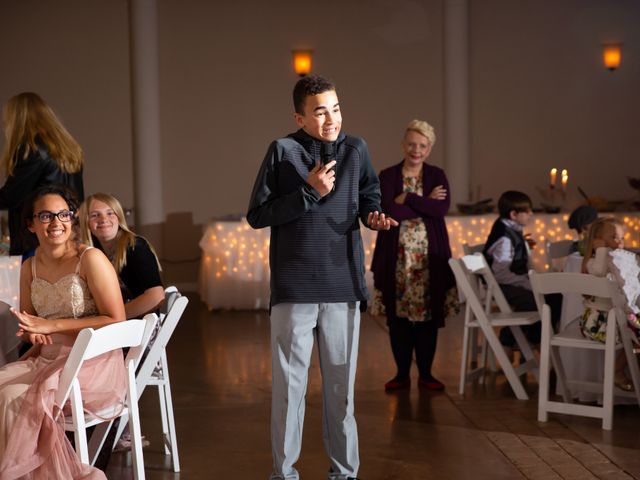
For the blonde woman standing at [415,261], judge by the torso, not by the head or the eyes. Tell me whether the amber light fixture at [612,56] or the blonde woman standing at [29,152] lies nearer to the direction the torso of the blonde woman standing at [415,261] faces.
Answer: the blonde woman standing

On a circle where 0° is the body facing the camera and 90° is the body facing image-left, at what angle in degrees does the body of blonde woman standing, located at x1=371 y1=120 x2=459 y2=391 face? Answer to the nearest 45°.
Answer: approximately 0°

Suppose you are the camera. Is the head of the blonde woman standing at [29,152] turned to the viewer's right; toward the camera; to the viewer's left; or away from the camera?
away from the camera

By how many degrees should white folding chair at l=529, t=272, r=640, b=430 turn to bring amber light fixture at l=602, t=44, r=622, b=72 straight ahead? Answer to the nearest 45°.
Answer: approximately 45° to its left

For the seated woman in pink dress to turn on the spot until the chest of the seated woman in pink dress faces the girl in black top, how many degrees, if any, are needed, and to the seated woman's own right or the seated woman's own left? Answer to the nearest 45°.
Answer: approximately 180°

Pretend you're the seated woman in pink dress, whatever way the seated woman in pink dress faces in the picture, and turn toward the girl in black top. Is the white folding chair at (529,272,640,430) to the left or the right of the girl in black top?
right

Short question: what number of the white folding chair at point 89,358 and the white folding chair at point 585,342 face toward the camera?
0

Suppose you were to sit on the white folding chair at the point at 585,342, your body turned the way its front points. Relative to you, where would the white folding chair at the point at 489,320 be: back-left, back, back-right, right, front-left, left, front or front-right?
left

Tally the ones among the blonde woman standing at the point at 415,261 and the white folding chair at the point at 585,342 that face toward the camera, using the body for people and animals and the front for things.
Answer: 1
